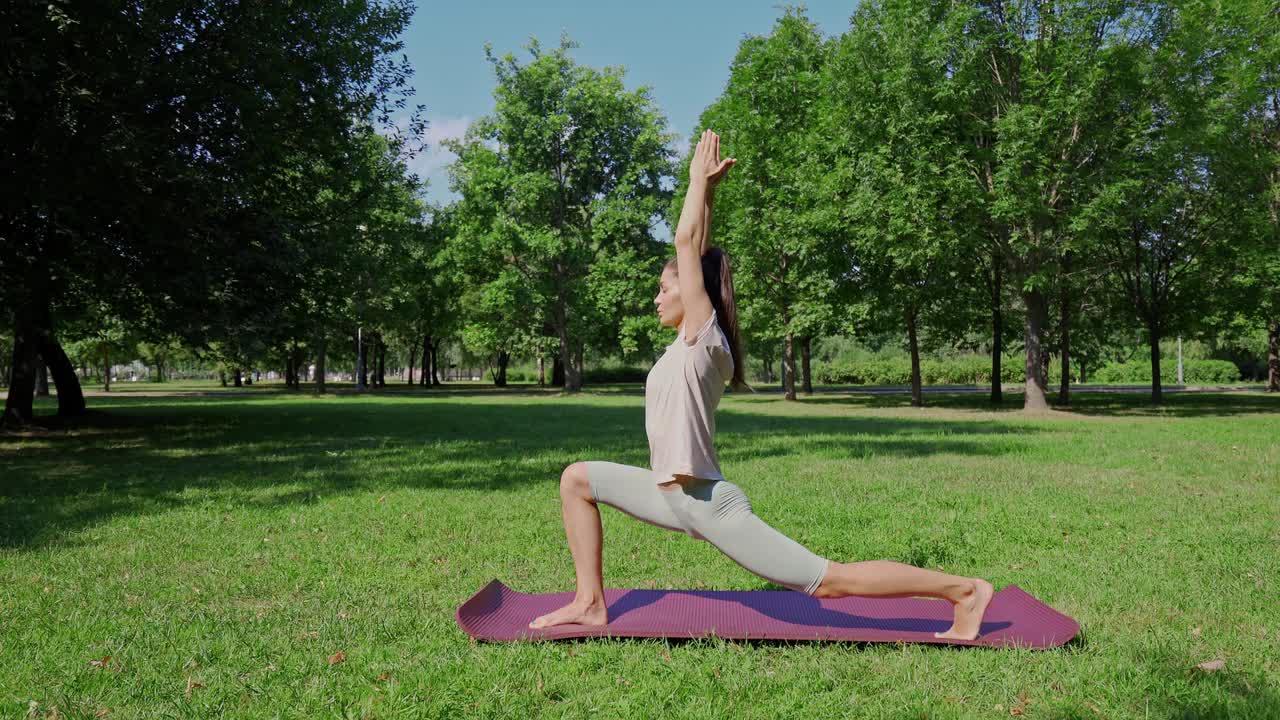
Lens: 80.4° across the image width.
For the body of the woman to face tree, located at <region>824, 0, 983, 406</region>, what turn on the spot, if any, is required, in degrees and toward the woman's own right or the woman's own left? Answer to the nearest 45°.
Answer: approximately 90° to the woman's own right

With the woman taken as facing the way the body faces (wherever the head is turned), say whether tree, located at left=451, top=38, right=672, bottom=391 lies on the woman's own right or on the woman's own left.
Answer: on the woman's own right

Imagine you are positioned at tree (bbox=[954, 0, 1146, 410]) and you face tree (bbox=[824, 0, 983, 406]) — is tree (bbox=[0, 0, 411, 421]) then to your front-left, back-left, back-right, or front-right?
front-left

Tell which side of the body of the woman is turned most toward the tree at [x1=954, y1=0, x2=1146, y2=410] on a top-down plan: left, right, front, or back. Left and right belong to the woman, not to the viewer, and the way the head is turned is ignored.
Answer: right

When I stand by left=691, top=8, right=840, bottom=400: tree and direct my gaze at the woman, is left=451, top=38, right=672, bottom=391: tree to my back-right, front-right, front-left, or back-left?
back-right

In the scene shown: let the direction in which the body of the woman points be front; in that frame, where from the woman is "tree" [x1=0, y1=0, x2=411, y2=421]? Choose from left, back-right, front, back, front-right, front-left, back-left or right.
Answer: front-right

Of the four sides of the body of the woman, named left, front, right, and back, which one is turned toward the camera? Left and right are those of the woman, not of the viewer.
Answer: left

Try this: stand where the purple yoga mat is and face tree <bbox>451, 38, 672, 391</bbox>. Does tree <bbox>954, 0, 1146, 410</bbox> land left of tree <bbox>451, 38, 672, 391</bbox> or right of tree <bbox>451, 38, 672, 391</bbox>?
right

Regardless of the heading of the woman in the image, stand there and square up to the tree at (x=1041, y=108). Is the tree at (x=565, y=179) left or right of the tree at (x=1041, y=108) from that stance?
left

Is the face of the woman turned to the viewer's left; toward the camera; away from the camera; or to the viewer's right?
to the viewer's left

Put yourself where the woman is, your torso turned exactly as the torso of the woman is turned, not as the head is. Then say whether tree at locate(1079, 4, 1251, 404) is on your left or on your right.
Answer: on your right

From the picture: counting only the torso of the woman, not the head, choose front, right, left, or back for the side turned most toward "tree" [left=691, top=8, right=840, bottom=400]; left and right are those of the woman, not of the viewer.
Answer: right
